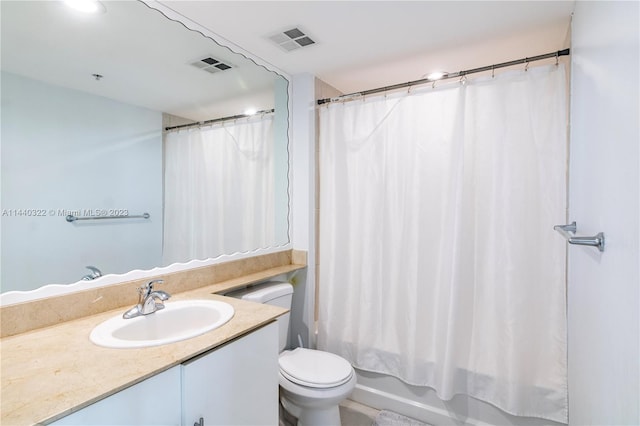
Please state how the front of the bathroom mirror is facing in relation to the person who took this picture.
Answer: facing the viewer and to the right of the viewer

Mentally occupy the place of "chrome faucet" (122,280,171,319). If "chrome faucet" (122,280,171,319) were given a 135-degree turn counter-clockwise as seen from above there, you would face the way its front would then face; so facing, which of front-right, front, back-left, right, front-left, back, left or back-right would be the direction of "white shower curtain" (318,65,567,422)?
right

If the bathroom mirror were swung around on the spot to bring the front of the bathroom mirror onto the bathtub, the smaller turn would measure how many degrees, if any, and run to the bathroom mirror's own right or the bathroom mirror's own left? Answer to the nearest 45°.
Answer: approximately 45° to the bathroom mirror's own left

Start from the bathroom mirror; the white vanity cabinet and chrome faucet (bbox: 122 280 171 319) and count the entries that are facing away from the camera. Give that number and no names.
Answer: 0

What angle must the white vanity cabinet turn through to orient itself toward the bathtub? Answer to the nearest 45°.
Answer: approximately 45° to its left

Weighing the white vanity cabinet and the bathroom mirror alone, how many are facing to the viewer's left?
0

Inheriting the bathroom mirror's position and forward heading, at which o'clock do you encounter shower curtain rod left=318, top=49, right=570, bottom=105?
The shower curtain rod is roughly at 11 o'clock from the bathroom mirror.

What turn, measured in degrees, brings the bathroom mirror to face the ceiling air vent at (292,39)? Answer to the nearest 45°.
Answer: approximately 45° to its left
